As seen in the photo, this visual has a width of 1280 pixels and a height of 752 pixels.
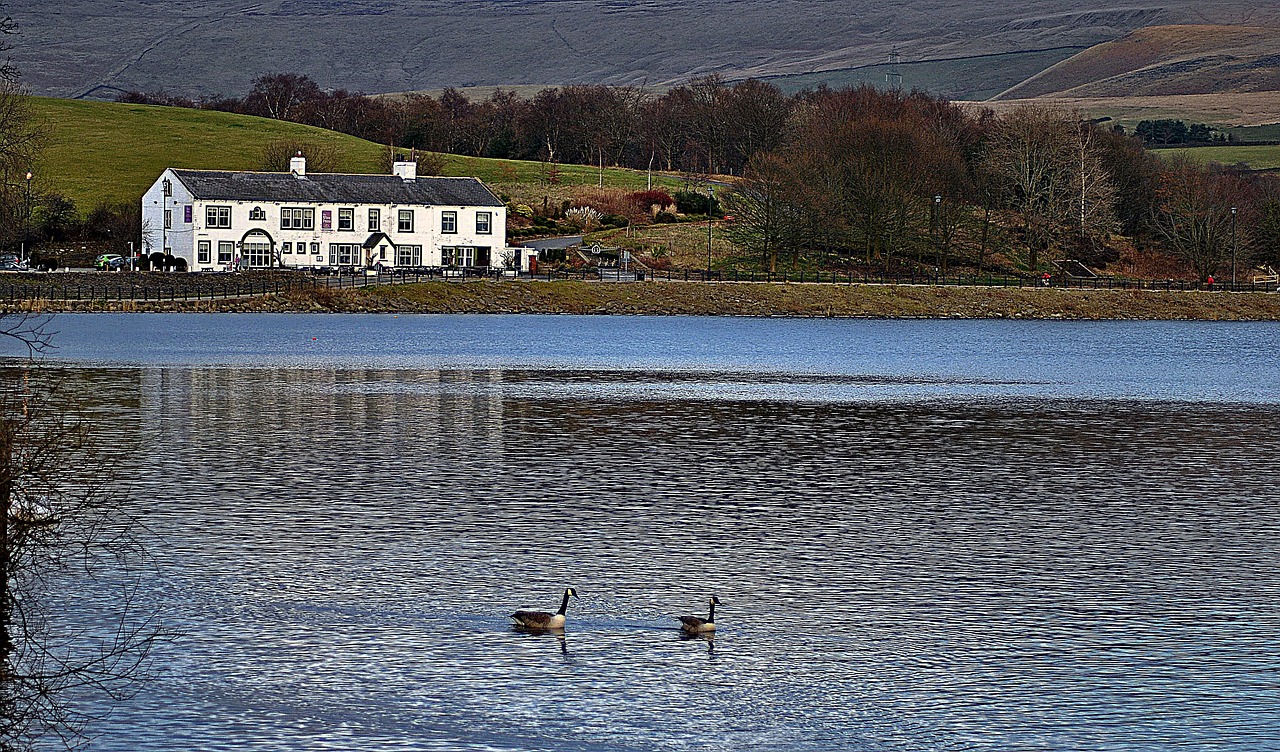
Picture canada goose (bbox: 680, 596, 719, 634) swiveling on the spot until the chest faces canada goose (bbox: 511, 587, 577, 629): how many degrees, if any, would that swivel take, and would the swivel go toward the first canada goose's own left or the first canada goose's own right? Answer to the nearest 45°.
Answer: approximately 180°

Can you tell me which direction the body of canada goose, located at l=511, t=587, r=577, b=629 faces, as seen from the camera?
to the viewer's right

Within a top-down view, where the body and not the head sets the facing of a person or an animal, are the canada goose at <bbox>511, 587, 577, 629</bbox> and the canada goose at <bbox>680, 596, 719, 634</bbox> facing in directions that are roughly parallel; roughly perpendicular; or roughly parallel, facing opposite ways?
roughly parallel

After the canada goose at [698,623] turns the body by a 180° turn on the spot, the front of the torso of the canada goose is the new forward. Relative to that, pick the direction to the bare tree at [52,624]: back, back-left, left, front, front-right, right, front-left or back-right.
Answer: front

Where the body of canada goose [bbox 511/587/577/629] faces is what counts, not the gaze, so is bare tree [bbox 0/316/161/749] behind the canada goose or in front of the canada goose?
behind

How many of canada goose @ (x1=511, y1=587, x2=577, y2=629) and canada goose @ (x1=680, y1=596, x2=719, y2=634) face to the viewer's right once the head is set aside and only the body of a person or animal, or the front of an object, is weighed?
2

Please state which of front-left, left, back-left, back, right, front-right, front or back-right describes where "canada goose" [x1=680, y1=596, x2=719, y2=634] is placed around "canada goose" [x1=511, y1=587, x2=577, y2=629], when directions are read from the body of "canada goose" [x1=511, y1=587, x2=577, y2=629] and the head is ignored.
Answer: front

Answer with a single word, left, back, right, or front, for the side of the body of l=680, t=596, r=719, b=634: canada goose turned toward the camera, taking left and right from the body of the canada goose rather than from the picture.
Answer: right
